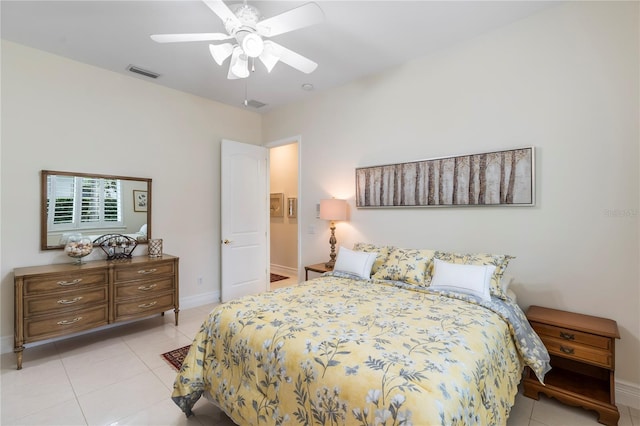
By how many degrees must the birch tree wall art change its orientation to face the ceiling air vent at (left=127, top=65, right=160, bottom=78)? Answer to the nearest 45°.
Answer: approximately 45° to its right

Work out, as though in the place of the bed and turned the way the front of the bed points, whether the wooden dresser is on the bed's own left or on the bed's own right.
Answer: on the bed's own right

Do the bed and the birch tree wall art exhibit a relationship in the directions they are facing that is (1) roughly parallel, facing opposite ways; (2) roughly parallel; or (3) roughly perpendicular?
roughly parallel

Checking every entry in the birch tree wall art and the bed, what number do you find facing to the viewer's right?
0

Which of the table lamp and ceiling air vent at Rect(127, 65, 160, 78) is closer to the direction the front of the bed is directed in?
the ceiling air vent

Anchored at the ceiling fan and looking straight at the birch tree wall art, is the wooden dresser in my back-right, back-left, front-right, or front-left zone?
back-left

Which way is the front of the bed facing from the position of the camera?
facing the viewer and to the left of the viewer
